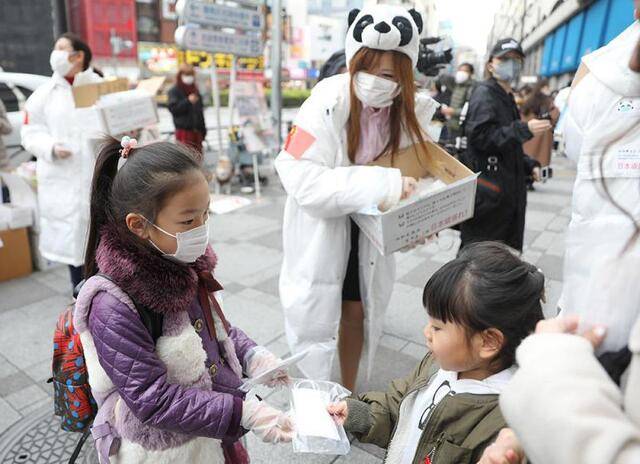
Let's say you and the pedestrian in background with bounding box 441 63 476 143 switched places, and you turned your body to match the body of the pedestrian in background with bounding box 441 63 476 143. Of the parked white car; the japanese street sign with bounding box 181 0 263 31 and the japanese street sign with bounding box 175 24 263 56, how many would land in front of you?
3

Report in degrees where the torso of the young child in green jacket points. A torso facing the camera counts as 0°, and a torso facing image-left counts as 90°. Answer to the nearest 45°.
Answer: approximately 45°

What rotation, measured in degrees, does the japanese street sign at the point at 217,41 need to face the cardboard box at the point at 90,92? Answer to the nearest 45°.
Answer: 0° — it already faces it

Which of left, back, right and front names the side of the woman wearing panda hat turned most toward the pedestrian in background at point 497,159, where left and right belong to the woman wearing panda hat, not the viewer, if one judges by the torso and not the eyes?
left

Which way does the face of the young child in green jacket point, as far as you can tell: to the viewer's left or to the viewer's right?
to the viewer's left

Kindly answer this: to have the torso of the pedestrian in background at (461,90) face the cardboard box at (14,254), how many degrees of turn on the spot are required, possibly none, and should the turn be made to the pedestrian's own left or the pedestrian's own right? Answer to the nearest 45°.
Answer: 0° — they already face it

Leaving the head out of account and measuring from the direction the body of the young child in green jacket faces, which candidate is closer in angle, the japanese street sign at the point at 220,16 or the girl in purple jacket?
the girl in purple jacket

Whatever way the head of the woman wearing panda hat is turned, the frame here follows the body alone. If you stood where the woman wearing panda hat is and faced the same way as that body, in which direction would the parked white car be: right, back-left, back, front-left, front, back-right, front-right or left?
back

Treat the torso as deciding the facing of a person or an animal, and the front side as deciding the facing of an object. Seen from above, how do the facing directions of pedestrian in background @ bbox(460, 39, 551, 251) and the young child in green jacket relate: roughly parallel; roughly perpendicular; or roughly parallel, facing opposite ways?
roughly perpendicular

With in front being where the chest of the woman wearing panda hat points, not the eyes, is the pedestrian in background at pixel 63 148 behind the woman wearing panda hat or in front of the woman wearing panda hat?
behind
